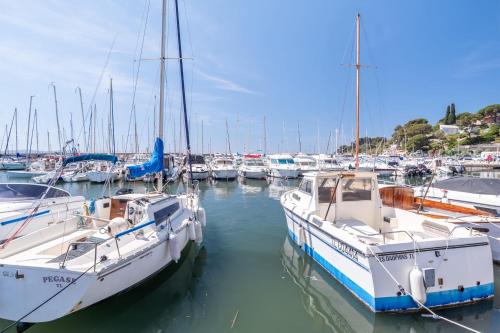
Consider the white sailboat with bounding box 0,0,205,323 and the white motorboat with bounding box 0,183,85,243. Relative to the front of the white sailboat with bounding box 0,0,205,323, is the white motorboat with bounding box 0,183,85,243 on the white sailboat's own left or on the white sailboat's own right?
on the white sailboat's own left

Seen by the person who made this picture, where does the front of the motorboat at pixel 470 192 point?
facing away from the viewer and to the left of the viewer

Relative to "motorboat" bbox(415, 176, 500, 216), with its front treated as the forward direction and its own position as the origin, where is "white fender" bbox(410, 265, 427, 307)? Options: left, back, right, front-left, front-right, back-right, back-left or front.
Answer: back-left

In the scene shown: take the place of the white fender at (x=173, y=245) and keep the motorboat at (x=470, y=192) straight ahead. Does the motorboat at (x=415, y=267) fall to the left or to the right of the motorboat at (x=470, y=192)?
right

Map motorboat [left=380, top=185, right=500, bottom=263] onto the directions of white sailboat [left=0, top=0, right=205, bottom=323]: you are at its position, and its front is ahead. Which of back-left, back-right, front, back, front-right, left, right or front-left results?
front-right

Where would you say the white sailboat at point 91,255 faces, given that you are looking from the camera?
facing away from the viewer and to the right of the viewer

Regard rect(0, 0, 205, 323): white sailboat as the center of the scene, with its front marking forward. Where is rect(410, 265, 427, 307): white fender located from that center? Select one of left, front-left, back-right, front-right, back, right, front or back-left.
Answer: right

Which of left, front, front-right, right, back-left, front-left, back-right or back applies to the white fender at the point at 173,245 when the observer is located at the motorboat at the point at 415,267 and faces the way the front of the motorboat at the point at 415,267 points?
front-left

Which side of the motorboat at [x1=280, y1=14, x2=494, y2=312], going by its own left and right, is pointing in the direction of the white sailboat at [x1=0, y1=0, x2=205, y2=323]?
left

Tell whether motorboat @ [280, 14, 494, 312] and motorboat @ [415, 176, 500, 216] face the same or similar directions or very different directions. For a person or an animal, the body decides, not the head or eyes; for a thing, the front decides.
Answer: same or similar directions

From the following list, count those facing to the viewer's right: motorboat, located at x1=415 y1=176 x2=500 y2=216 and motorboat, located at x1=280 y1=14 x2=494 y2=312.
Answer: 0

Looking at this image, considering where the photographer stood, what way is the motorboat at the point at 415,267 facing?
facing away from the viewer and to the left of the viewer

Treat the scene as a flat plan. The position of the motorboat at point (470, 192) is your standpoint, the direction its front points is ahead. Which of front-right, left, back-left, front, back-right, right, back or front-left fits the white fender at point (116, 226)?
left

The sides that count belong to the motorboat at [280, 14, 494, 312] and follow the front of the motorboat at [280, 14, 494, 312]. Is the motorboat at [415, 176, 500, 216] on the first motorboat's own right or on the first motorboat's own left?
on the first motorboat's own right

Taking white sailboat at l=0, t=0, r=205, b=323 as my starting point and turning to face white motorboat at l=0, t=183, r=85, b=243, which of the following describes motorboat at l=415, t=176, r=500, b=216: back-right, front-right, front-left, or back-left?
back-right
